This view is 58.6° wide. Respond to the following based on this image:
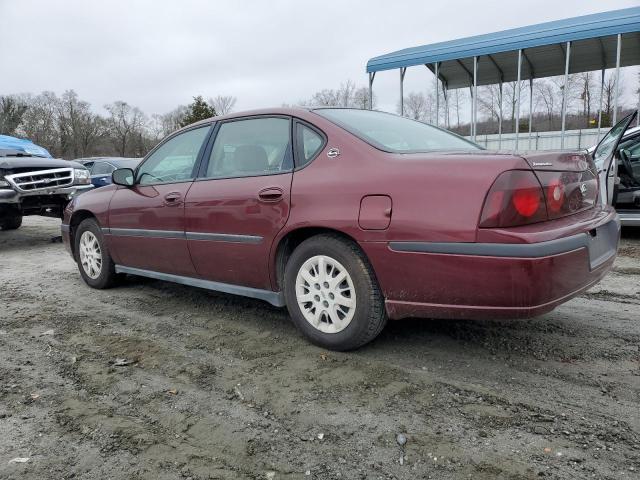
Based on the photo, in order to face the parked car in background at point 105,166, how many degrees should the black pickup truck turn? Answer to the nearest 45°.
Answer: approximately 135° to its left

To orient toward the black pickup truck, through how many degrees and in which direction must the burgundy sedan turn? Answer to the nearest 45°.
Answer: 0° — it already faces it

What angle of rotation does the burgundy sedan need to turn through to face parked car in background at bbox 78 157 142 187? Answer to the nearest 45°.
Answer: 0° — it already faces it

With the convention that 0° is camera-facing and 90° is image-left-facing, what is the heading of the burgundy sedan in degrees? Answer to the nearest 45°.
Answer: approximately 135°
